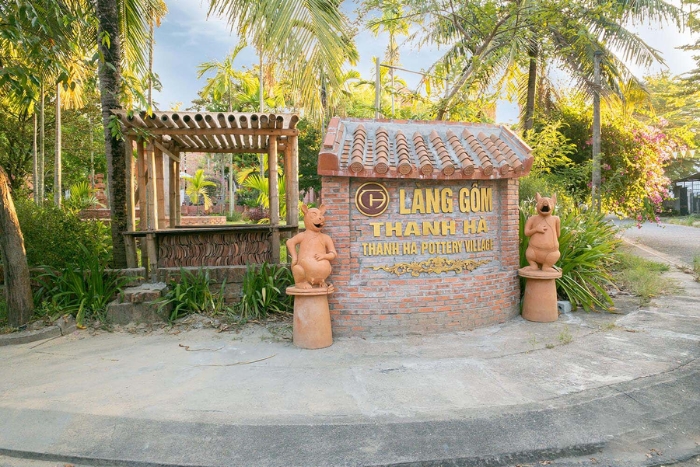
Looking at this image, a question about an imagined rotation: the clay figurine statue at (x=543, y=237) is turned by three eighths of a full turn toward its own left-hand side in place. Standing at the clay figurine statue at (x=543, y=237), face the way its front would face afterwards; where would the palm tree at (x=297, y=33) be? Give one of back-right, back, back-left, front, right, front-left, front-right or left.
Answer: back-left

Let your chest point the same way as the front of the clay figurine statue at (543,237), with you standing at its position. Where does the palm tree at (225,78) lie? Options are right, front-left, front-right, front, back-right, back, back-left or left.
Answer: back-right

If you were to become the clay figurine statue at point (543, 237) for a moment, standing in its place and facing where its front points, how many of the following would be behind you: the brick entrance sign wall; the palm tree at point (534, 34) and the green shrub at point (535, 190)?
2

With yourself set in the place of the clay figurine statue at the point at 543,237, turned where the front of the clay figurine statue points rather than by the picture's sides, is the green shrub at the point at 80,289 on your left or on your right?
on your right

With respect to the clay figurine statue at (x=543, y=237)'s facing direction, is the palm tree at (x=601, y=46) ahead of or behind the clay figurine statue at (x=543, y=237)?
behind

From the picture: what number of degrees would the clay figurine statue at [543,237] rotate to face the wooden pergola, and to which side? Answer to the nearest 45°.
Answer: approximately 90° to its right

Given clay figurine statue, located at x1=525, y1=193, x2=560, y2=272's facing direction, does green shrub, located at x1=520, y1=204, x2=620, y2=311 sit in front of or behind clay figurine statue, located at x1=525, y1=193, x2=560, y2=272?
behind

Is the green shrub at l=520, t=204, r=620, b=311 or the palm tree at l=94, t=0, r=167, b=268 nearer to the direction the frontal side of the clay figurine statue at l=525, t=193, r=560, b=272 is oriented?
the palm tree

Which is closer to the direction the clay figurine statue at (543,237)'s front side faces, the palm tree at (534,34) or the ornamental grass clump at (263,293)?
the ornamental grass clump

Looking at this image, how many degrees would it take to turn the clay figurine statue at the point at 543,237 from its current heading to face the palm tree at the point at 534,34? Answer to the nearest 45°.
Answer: approximately 180°

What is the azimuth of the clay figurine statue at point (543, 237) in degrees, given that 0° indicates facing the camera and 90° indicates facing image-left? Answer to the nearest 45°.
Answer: approximately 0°

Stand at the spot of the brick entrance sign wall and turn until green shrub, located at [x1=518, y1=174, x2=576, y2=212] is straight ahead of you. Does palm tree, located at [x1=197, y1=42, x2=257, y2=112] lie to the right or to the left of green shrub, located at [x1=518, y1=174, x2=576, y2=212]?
left

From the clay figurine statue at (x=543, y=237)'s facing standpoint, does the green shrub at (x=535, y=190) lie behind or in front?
behind

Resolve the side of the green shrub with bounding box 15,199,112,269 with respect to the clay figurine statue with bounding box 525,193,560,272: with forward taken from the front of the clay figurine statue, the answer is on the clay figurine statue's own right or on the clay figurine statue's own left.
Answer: on the clay figurine statue's own right
